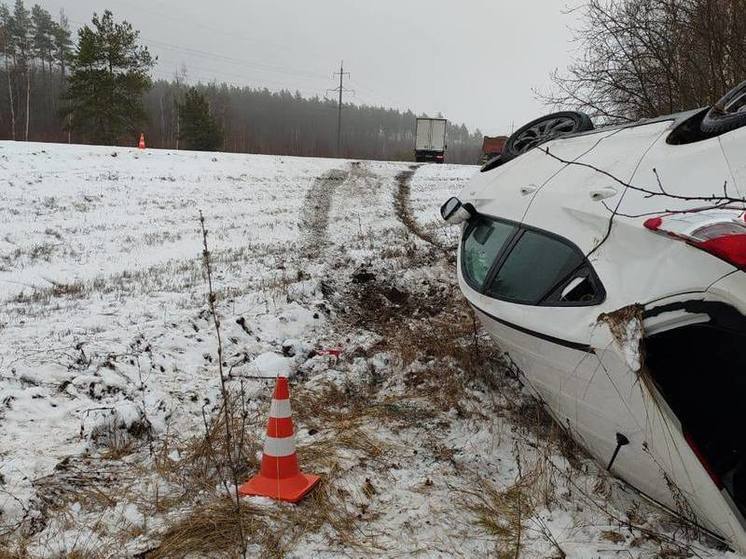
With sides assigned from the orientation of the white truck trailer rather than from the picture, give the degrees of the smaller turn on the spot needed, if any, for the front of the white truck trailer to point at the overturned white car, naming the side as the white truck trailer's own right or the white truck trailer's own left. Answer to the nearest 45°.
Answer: approximately 180°

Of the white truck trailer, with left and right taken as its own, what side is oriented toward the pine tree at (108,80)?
left

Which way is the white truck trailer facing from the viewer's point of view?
away from the camera

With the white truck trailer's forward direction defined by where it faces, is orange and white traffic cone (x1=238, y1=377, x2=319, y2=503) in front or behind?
behind
